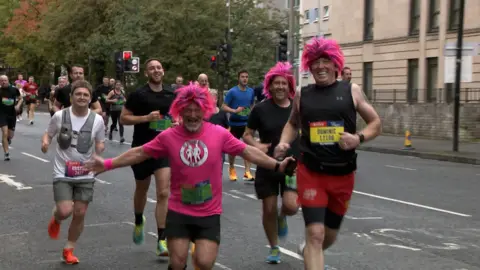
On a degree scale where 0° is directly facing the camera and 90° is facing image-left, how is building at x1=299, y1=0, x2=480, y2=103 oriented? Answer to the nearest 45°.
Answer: approximately 45°

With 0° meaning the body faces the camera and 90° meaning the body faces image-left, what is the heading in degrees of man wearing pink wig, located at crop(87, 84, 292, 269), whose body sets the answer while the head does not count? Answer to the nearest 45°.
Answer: approximately 0°

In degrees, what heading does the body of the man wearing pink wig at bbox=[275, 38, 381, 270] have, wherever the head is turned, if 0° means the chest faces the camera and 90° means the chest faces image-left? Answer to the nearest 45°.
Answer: approximately 0°

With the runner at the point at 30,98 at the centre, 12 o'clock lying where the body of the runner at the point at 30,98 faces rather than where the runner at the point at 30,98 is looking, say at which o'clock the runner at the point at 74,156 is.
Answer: the runner at the point at 74,156 is roughly at 12 o'clock from the runner at the point at 30,98.

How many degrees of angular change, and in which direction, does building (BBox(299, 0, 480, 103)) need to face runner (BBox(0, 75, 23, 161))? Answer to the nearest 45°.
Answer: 0° — it already faces them

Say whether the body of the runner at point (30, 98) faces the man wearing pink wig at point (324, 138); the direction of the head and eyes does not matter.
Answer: yes
